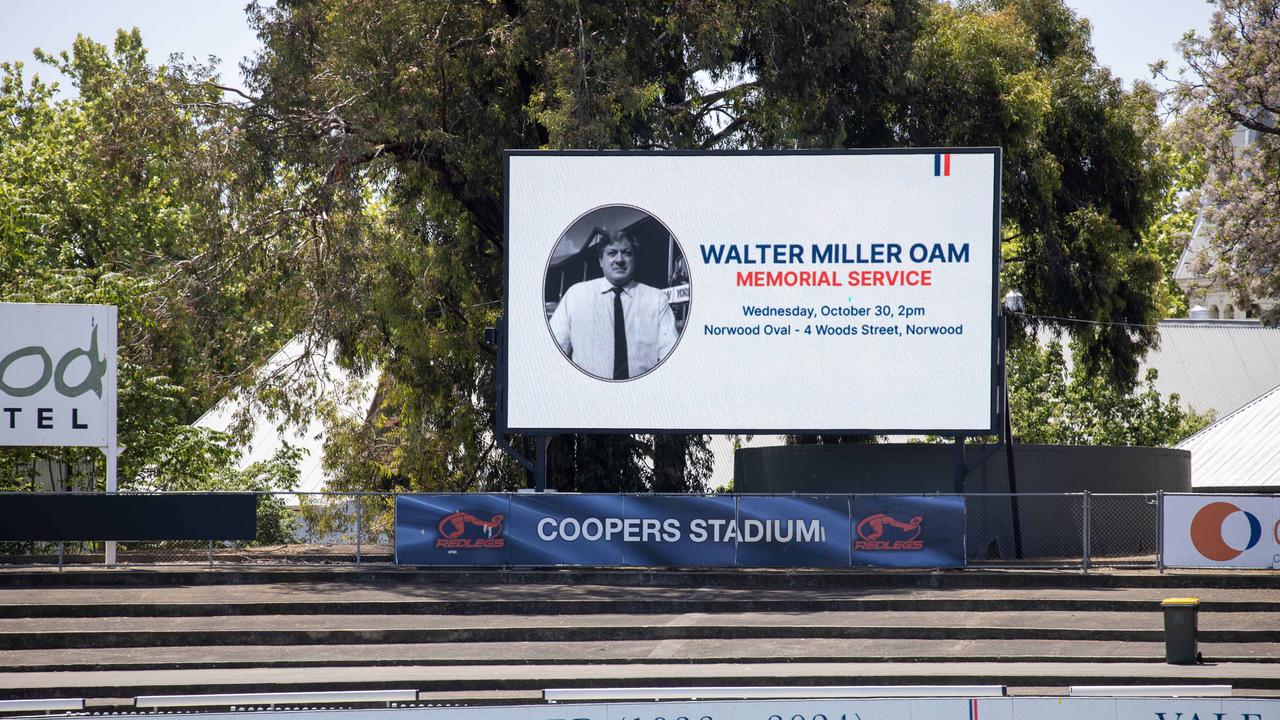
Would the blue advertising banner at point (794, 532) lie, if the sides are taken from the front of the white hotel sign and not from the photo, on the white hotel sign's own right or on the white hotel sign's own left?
on the white hotel sign's own left

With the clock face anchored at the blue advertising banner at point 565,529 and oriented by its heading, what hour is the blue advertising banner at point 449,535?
the blue advertising banner at point 449,535 is roughly at 3 o'clock from the blue advertising banner at point 565,529.

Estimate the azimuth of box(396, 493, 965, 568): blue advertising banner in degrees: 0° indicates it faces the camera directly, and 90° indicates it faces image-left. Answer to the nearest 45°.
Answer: approximately 0°

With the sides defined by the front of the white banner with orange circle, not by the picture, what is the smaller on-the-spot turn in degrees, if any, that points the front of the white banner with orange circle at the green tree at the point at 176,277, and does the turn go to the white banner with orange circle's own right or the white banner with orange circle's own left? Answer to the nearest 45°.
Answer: approximately 90° to the white banner with orange circle's own right

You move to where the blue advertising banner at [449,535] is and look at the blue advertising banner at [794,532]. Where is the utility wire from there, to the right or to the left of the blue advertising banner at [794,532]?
left
